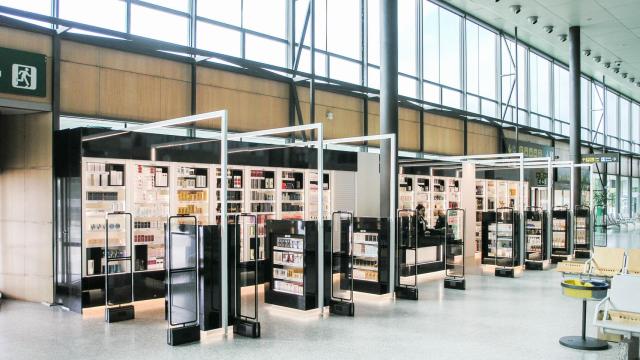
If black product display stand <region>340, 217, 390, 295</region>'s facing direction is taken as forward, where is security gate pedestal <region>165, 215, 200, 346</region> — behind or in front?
in front

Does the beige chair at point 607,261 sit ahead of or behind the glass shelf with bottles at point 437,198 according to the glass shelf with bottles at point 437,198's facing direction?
ahead

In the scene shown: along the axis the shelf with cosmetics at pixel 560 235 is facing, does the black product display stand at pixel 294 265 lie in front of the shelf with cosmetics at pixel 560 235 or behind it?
in front

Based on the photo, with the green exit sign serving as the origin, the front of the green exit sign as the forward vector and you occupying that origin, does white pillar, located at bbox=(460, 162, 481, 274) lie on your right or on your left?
on your left
